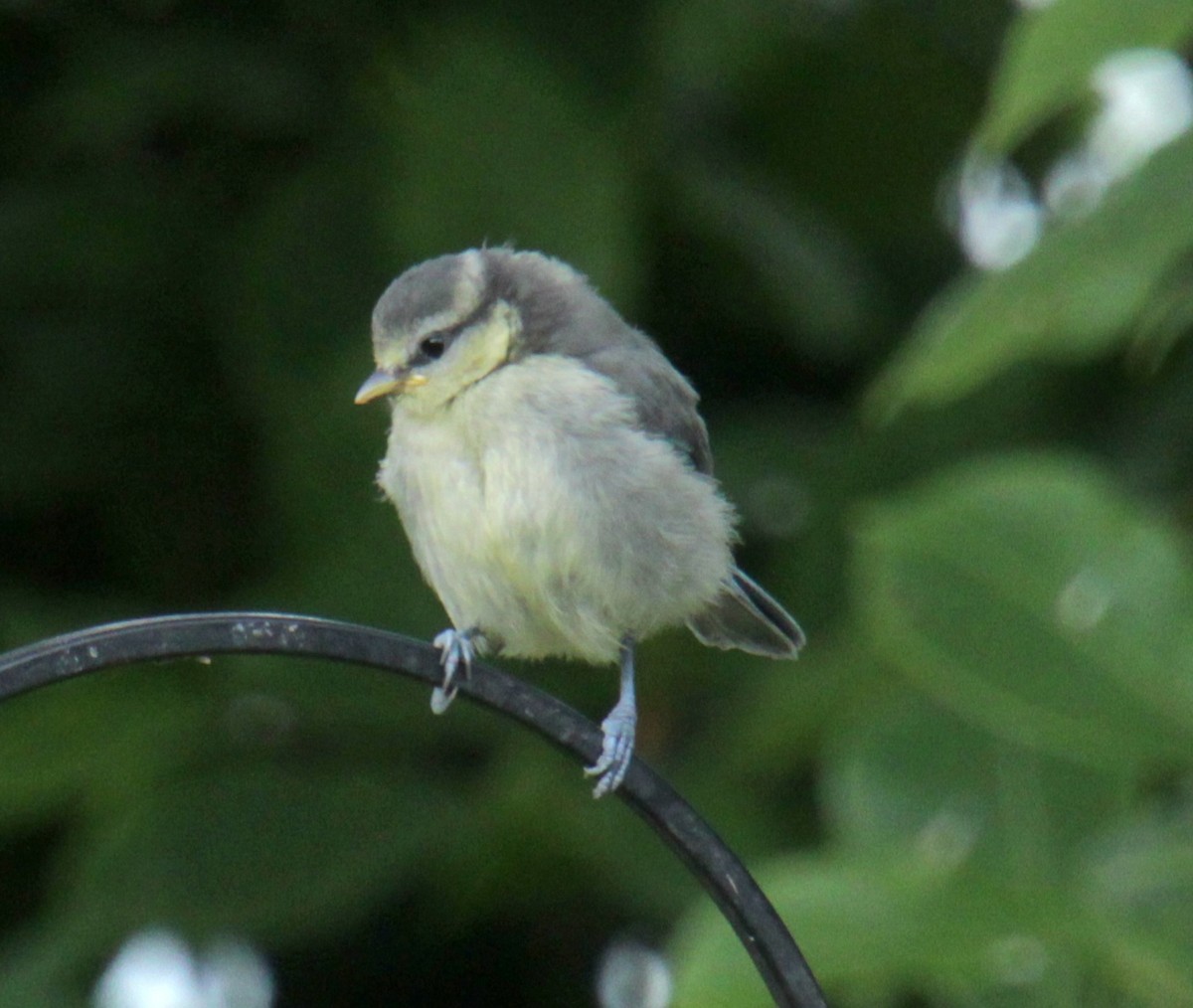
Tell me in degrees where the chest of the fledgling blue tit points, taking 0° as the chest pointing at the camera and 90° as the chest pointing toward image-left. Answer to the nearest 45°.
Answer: approximately 45°

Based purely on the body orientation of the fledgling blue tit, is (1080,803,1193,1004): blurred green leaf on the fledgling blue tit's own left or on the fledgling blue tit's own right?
on the fledgling blue tit's own left

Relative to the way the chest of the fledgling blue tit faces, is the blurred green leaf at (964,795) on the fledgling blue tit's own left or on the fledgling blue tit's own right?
on the fledgling blue tit's own left

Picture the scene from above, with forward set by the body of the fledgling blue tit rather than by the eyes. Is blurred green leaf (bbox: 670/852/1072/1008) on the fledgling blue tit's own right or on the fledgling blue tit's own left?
on the fledgling blue tit's own left

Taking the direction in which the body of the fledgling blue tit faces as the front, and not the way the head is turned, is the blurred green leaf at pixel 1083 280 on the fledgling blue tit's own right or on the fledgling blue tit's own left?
on the fledgling blue tit's own left

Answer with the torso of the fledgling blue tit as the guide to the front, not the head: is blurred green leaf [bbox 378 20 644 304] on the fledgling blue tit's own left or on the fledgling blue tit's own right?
on the fledgling blue tit's own right
